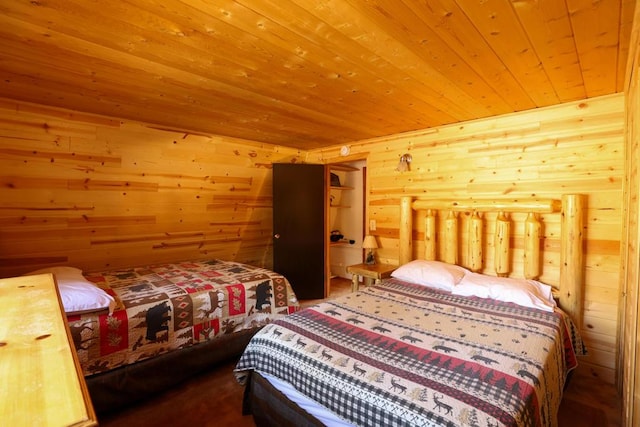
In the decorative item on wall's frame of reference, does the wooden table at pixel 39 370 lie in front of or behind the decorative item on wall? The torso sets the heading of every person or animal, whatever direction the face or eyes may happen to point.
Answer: in front

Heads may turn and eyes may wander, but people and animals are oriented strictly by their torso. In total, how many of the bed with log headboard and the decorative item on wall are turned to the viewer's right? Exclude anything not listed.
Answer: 0

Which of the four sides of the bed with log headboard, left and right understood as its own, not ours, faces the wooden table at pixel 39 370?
front

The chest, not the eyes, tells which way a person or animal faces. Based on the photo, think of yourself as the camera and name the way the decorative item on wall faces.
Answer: facing the viewer and to the left of the viewer

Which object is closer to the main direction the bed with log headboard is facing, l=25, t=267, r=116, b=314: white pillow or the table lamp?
the white pillow

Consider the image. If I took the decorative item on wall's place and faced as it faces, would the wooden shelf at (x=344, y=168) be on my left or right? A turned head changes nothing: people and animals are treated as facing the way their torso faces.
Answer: on my right

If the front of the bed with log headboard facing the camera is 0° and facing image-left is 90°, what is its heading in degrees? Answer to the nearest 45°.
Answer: approximately 45°

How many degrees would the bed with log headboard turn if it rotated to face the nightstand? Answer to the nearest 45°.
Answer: approximately 90° to its right

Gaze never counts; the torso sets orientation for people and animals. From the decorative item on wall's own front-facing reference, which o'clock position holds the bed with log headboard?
The bed with log headboard is roughly at 10 o'clock from the decorative item on wall.

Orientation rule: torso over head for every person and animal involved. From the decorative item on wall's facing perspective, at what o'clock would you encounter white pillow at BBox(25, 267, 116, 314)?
The white pillow is roughly at 12 o'clock from the decorative item on wall.

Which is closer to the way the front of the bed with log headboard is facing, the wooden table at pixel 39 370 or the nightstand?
the wooden table

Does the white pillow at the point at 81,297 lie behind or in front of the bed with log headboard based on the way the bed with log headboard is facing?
in front

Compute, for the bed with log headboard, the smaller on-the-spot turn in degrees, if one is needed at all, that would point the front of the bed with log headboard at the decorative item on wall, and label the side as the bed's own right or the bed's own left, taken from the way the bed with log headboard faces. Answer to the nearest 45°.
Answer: approximately 135° to the bed's own right

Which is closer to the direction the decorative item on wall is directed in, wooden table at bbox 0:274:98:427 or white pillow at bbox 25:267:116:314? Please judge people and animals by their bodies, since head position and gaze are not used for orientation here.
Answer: the wooden table
